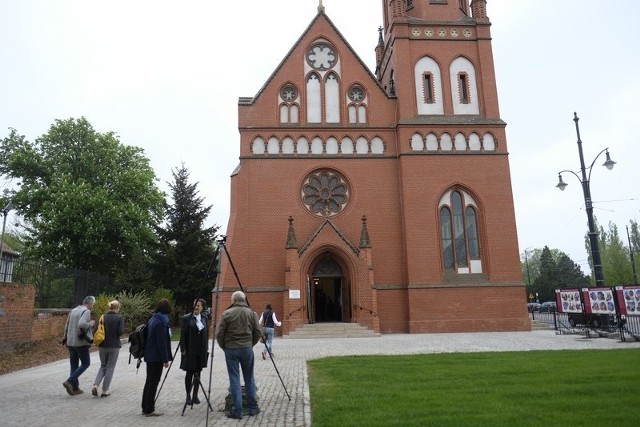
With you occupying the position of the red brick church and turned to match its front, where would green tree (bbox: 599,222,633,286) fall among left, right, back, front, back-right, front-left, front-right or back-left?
back-left

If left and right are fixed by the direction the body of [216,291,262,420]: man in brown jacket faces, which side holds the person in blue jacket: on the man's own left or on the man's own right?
on the man's own left

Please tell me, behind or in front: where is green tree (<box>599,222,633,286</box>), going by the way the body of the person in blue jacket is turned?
in front

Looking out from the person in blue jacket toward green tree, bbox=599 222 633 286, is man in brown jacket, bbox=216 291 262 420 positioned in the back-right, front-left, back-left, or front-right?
front-right

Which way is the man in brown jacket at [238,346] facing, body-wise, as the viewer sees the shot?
away from the camera

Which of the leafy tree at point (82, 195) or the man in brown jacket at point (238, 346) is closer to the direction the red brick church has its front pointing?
the man in brown jacket

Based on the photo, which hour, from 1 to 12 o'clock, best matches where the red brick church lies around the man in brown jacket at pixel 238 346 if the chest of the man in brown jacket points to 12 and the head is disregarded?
The red brick church is roughly at 1 o'clock from the man in brown jacket.

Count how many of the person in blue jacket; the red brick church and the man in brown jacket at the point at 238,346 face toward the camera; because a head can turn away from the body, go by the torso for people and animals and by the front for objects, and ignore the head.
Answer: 1

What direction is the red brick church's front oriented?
toward the camera

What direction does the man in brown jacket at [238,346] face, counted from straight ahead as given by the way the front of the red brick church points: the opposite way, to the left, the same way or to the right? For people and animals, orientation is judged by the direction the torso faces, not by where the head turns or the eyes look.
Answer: the opposite way

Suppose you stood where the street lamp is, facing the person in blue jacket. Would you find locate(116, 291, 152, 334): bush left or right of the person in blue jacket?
right

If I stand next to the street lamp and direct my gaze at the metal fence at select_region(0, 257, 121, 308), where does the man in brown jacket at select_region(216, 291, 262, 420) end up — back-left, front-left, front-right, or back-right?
front-left
